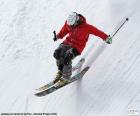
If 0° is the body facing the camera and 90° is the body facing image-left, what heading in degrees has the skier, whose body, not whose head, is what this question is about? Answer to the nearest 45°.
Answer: approximately 45°
